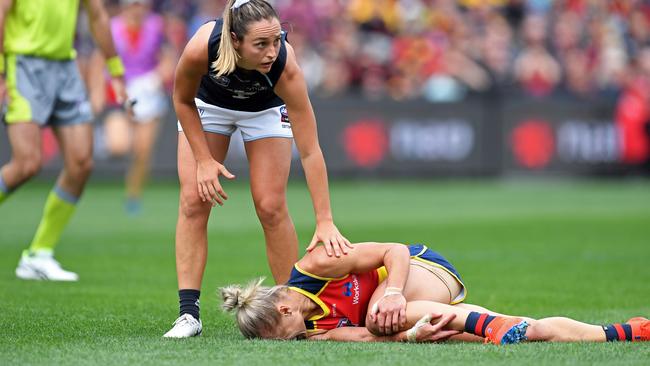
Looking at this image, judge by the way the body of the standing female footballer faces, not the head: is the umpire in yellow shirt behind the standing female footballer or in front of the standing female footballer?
behind

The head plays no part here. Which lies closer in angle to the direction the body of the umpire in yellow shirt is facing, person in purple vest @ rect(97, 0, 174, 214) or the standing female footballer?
the standing female footballer

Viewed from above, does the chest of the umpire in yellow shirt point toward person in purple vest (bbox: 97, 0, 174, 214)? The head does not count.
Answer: no

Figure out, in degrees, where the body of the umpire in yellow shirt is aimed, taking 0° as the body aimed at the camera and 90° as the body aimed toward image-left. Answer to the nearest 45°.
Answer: approximately 315°

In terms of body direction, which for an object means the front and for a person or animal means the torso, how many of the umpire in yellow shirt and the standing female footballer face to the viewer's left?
0

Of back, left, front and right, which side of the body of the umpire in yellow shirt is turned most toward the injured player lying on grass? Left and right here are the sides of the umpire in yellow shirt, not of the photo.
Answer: front

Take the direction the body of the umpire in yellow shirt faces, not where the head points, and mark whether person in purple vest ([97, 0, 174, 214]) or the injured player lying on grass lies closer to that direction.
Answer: the injured player lying on grass

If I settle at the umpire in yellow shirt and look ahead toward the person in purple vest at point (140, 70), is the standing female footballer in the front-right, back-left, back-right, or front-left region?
back-right

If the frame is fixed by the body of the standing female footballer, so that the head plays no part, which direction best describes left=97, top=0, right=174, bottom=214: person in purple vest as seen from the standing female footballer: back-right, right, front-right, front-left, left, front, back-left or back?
back

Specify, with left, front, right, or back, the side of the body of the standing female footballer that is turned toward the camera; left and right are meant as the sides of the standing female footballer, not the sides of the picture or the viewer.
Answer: front
